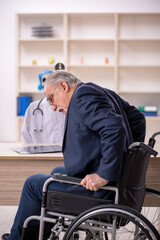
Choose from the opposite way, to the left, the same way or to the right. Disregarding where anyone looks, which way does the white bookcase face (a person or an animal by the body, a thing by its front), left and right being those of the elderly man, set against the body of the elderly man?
to the left

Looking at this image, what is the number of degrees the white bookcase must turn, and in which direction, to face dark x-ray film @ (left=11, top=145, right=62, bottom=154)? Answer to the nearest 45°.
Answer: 0° — it already faces it

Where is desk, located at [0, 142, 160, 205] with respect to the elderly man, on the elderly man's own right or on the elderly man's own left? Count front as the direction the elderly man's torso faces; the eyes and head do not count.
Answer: on the elderly man's own right

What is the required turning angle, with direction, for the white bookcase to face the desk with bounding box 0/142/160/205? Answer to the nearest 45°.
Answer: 0° — it already faces it

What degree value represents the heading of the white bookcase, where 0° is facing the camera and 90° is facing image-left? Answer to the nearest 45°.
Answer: approximately 0°

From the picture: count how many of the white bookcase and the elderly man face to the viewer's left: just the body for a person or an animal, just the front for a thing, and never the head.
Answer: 1

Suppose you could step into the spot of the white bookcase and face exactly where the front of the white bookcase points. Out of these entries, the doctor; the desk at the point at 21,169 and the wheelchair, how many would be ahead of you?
3

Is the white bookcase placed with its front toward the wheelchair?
yes

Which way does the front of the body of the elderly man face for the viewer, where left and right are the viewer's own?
facing to the left of the viewer

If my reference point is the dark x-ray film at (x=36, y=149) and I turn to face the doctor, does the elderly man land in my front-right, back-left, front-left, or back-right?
back-right
